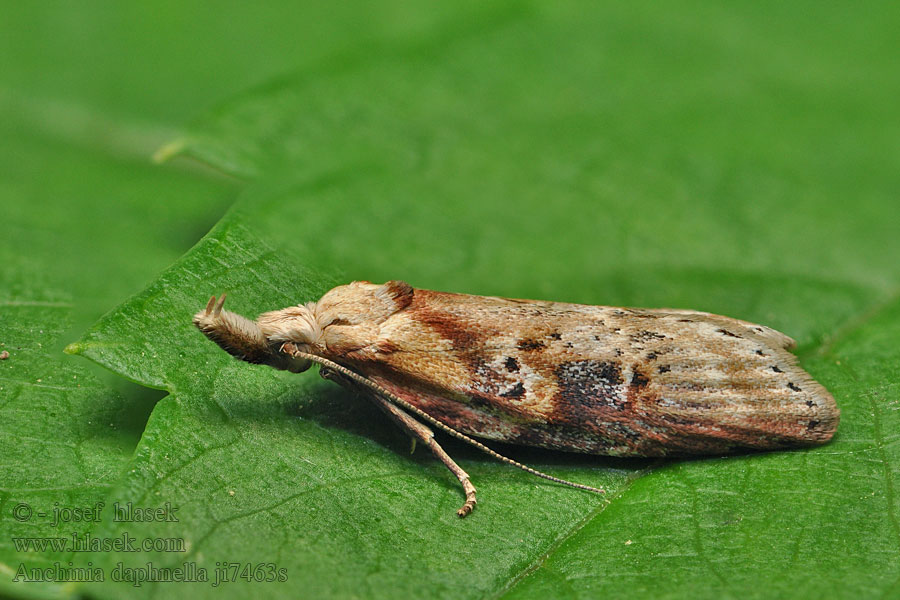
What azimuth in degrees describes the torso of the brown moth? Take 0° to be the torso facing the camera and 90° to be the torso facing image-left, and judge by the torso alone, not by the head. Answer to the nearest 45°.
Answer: approximately 90°
